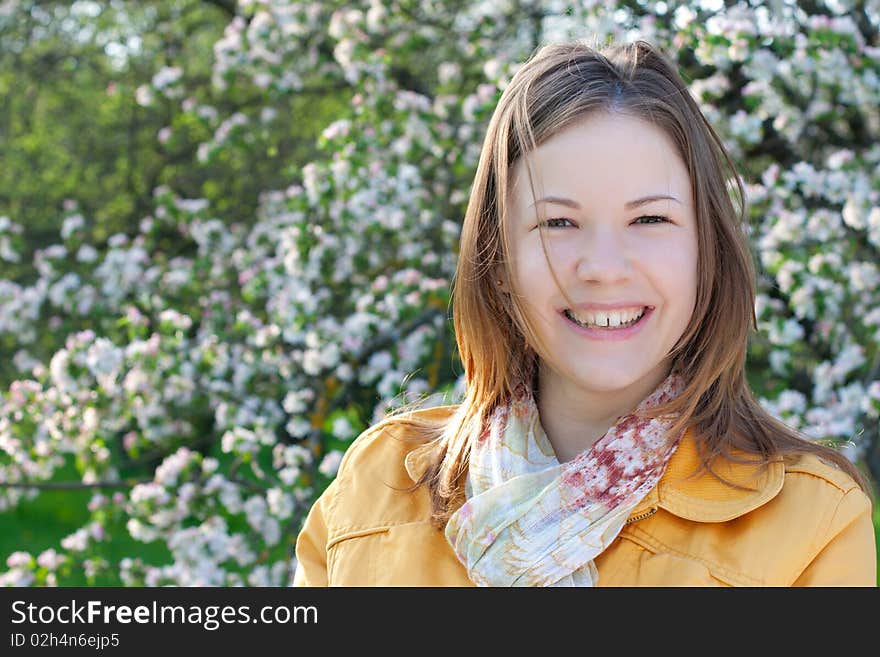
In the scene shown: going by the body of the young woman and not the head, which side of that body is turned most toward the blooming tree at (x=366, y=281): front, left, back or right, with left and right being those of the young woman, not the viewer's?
back

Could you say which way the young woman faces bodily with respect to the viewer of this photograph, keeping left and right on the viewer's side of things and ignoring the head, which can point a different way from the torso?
facing the viewer
